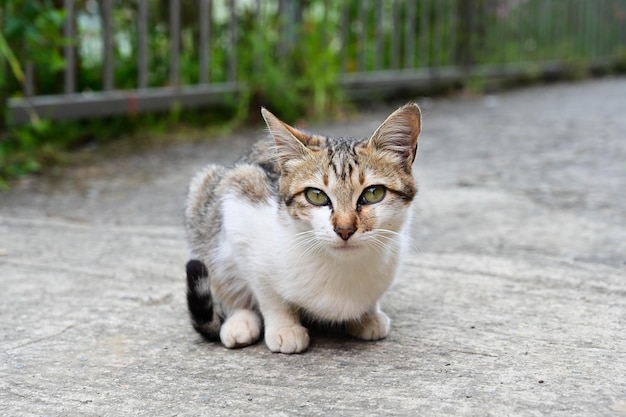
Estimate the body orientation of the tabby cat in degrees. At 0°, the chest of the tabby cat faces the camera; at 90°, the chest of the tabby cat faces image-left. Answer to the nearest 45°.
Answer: approximately 315°

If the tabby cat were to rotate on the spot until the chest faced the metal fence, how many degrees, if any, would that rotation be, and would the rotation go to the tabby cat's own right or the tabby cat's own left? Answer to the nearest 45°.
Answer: approximately 135° to the tabby cat's own left
